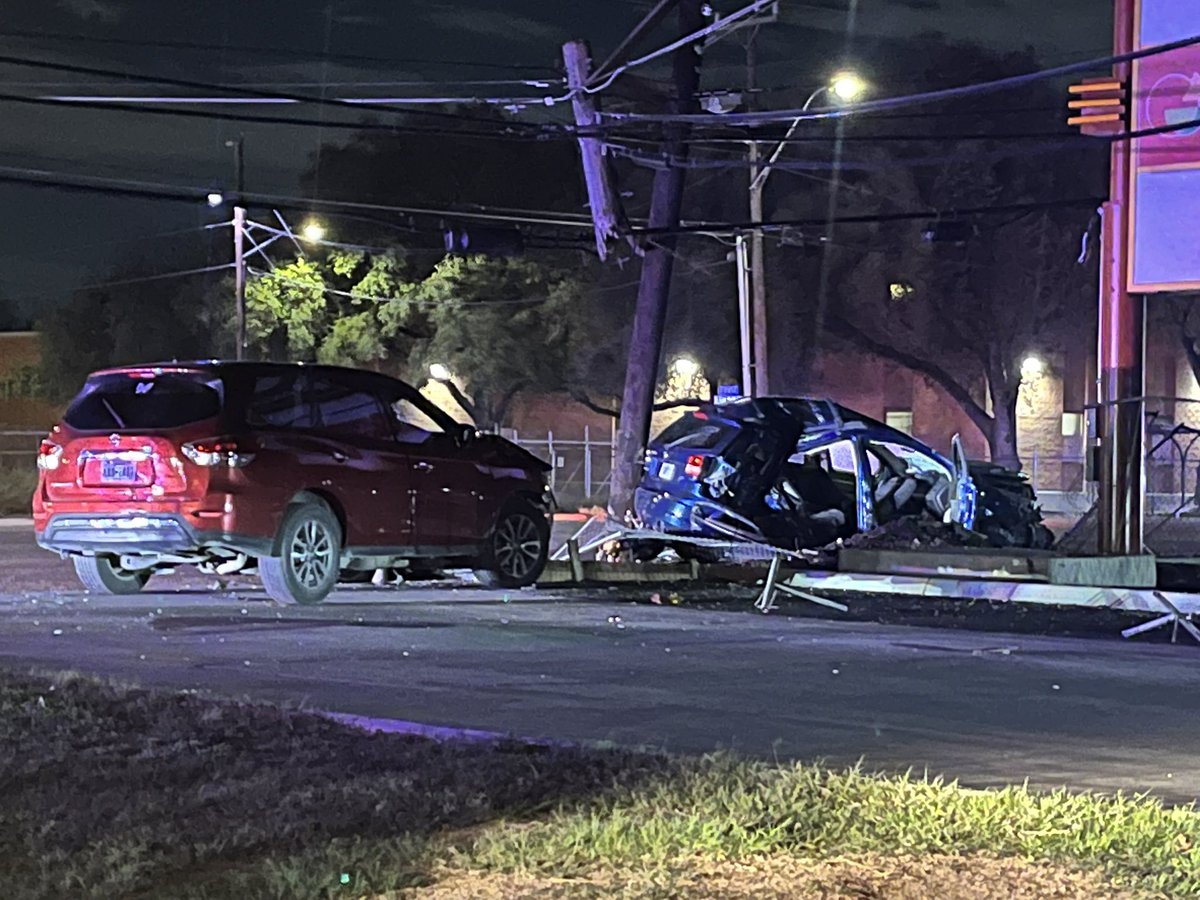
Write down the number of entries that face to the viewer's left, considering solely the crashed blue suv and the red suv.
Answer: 0

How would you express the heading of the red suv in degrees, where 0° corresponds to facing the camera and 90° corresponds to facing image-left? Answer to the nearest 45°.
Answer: approximately 225°

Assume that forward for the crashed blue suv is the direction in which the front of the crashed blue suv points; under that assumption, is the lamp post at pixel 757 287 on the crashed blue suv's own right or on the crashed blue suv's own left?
on the crashed blue suv's own left

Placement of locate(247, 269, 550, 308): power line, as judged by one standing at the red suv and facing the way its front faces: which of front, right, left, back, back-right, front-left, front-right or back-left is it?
front-left

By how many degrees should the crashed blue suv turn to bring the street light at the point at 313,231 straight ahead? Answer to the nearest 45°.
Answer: approximately 90° to its left

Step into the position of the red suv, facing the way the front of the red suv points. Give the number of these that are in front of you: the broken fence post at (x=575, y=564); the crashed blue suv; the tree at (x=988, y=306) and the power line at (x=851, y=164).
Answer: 4

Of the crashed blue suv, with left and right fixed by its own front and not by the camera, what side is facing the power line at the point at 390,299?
left

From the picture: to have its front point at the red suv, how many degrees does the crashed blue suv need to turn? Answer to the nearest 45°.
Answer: approximately 180°

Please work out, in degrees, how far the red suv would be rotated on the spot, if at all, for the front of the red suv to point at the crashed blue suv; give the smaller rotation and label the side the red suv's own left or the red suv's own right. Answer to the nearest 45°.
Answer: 0° — it already faces it

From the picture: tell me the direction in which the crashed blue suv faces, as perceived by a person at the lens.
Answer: facing away from the viewer and to the right of the viewer

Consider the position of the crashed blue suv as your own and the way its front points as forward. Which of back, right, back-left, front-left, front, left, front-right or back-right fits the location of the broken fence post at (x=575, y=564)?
back
